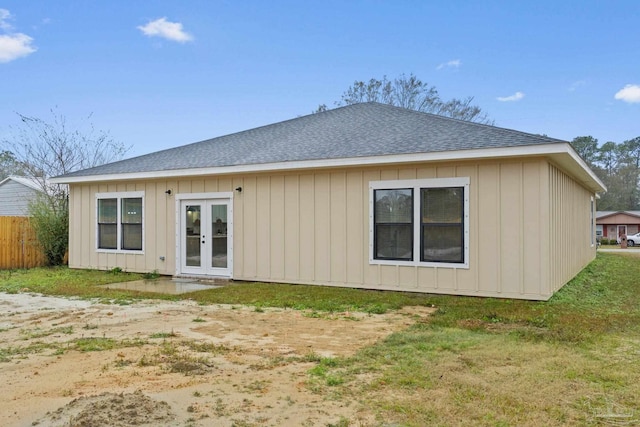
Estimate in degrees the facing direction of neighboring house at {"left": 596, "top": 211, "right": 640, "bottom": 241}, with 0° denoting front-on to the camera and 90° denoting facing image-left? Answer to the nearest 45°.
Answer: approximately 0°

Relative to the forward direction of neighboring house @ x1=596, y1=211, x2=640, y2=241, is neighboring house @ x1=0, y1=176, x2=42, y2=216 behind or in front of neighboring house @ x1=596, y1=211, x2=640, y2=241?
in front

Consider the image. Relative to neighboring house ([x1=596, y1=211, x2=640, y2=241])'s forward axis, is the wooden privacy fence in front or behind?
in front
